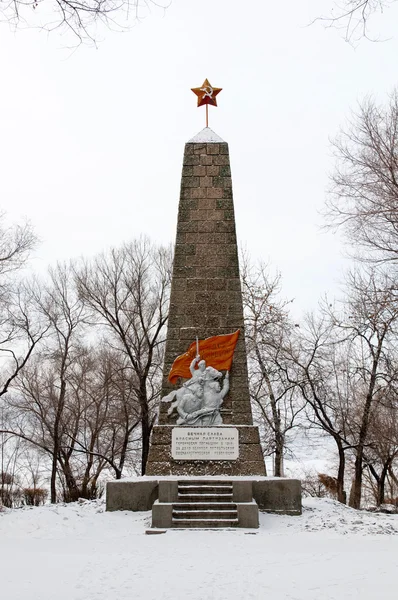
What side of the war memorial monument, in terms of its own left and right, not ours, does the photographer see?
front
